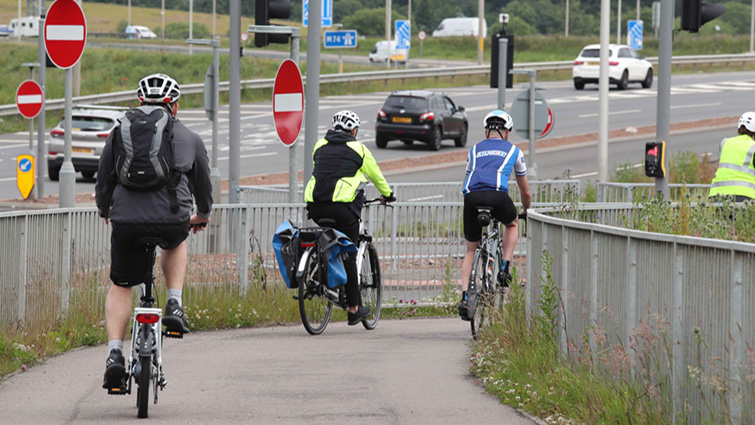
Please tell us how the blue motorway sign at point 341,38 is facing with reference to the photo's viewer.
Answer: facing the viewer

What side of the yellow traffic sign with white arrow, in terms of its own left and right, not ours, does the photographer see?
front

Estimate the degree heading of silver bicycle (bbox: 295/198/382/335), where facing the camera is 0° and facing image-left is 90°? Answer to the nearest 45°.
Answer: approximately 225°

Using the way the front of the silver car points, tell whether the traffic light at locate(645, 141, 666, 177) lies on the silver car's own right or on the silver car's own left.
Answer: on the silver car's own right

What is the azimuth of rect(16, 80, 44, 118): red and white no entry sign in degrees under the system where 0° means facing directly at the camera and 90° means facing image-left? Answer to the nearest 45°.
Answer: approximately 45°

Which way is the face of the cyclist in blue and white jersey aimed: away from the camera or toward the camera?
away from the camera

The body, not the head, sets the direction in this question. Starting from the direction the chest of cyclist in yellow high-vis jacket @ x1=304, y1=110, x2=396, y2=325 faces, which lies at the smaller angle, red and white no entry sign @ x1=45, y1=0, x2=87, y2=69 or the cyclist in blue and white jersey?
the cyclist in blue and white jersey

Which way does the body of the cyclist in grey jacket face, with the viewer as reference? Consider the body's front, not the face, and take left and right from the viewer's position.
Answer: facing away from the viewer

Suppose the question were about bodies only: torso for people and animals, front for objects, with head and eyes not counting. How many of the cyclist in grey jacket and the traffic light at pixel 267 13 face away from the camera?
1

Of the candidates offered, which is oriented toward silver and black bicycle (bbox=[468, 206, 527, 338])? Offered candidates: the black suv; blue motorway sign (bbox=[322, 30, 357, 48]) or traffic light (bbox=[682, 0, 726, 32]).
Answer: the blue motorway sign

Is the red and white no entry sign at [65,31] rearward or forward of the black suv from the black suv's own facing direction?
rearward
